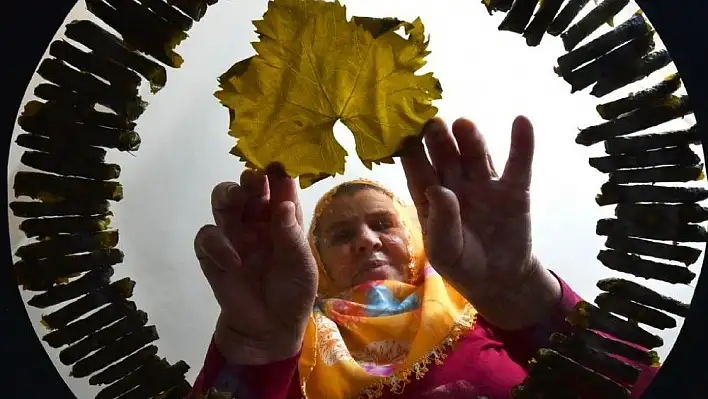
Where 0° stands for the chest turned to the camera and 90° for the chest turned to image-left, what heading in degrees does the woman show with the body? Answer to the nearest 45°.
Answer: approximately 0°
